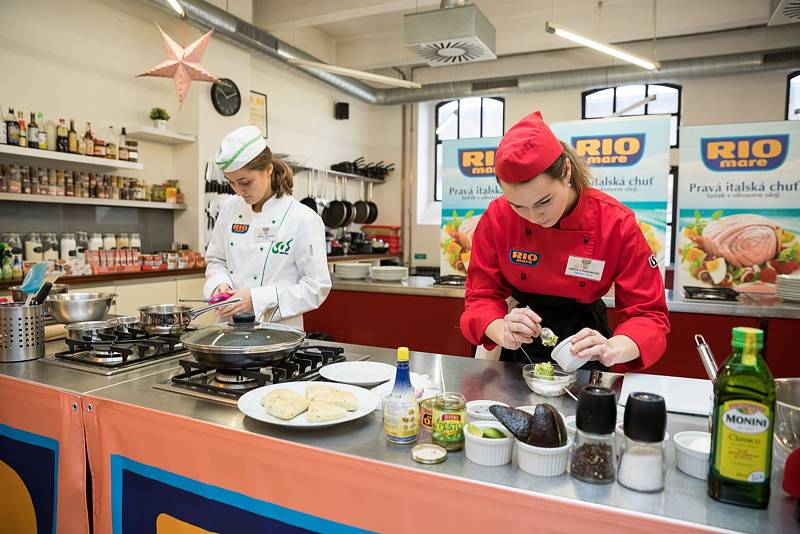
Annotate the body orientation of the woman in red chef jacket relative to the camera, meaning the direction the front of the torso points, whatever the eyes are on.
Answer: toward the camera

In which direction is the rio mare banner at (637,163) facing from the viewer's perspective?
toward the camera

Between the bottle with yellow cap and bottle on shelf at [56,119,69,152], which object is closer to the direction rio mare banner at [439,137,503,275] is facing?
the bottle with yellow cap

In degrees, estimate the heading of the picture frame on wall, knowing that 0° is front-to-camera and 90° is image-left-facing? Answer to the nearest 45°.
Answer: approximately 315°

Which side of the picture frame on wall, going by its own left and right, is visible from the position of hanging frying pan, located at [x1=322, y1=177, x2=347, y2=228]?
left

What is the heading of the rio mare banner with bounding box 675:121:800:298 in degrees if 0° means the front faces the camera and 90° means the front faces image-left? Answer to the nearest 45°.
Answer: approximately 0°

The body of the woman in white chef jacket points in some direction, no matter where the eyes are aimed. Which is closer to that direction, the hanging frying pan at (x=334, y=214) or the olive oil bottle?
the olive oil bottle

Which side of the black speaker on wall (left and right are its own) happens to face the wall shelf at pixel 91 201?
right

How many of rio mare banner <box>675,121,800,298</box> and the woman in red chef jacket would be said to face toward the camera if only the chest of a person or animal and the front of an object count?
2

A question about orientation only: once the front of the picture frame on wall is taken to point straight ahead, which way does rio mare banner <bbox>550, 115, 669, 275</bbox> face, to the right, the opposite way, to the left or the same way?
to the right

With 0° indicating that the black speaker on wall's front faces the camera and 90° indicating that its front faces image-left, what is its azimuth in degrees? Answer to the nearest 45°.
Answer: approximately 315°

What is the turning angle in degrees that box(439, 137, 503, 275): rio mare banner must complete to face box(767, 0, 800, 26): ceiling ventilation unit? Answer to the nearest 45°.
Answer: approximately 90° to its left

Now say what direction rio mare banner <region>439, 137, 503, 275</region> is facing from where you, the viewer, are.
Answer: facing the viewer
